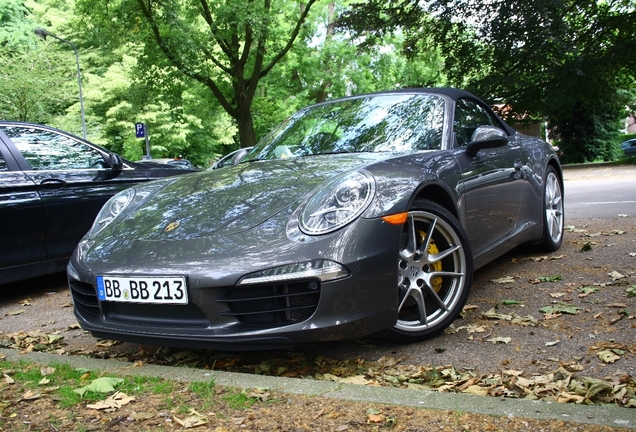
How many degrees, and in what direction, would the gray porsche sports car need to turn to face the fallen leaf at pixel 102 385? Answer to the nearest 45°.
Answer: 0° — it already faces it

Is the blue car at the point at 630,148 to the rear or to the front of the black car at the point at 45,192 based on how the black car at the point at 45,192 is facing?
to the front

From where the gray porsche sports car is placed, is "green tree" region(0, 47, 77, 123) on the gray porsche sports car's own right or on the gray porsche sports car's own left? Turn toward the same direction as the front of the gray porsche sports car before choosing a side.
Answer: on the gray porsche sports car's own right

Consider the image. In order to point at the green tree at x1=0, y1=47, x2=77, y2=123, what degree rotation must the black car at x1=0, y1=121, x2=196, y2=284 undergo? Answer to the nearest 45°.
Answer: approximately 45° to its left

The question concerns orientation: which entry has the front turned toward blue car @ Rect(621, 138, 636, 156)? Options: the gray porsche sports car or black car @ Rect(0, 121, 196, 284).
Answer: black car @ Rect(0, 121, 196, 284)

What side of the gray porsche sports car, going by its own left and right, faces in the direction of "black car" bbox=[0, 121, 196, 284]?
right

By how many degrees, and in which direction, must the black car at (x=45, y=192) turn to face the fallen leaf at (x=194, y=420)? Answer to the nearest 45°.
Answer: approximately 135° to its right

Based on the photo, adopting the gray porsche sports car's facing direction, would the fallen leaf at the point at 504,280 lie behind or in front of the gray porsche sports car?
behind

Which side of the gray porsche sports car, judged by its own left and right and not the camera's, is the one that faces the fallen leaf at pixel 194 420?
front

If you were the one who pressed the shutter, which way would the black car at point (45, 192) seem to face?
facing away from the viewer and to the right of the viewer

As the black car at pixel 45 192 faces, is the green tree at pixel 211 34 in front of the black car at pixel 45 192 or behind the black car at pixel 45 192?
in front

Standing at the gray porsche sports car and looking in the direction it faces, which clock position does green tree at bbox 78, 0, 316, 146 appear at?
The green tree is roughly at 4 o'clock from the gray porsche sports car.

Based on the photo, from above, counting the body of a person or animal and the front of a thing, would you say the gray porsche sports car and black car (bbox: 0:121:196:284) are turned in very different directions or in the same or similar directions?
very different directions
